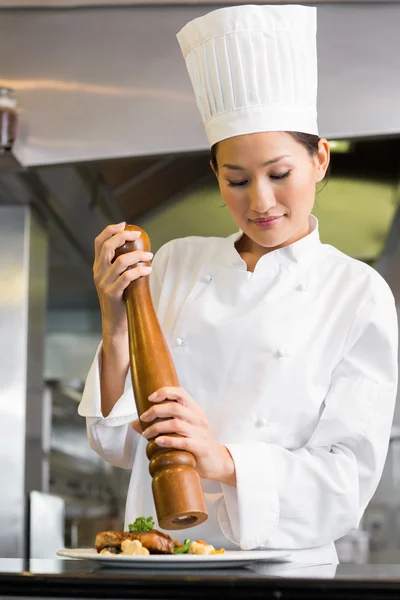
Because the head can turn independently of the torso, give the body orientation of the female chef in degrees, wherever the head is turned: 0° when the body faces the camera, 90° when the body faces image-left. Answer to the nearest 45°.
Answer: approximately 45°
